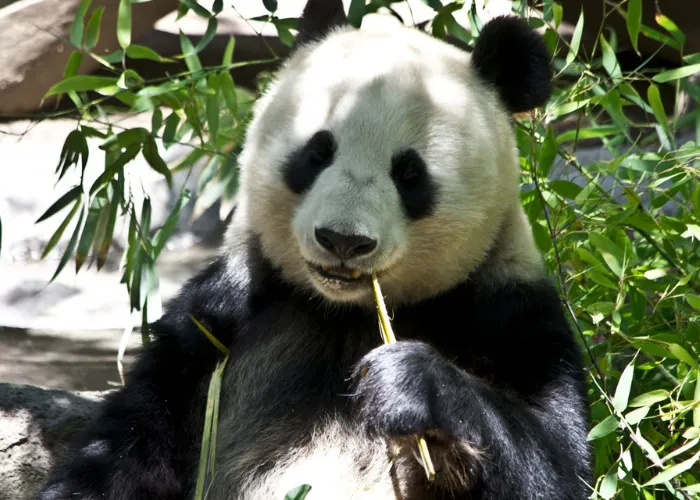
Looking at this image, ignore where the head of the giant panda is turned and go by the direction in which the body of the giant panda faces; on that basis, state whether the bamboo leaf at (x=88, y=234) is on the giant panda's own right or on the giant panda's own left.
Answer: on the giant panda's own right

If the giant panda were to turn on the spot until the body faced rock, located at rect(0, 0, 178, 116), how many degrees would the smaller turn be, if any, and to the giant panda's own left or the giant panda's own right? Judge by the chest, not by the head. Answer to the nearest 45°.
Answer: approximately 135° to the giant panda's own right

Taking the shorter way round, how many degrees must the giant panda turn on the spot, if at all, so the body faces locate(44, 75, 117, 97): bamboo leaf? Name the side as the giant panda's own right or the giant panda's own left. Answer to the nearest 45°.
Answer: approximately 135° to the giant panda's own right

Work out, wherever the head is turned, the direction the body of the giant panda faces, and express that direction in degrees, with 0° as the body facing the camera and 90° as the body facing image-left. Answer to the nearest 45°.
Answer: approximately 0°

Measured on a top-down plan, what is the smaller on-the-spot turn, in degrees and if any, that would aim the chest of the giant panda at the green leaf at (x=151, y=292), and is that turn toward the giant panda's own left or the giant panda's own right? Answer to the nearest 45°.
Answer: approximately 135° to the giant panda's own right
